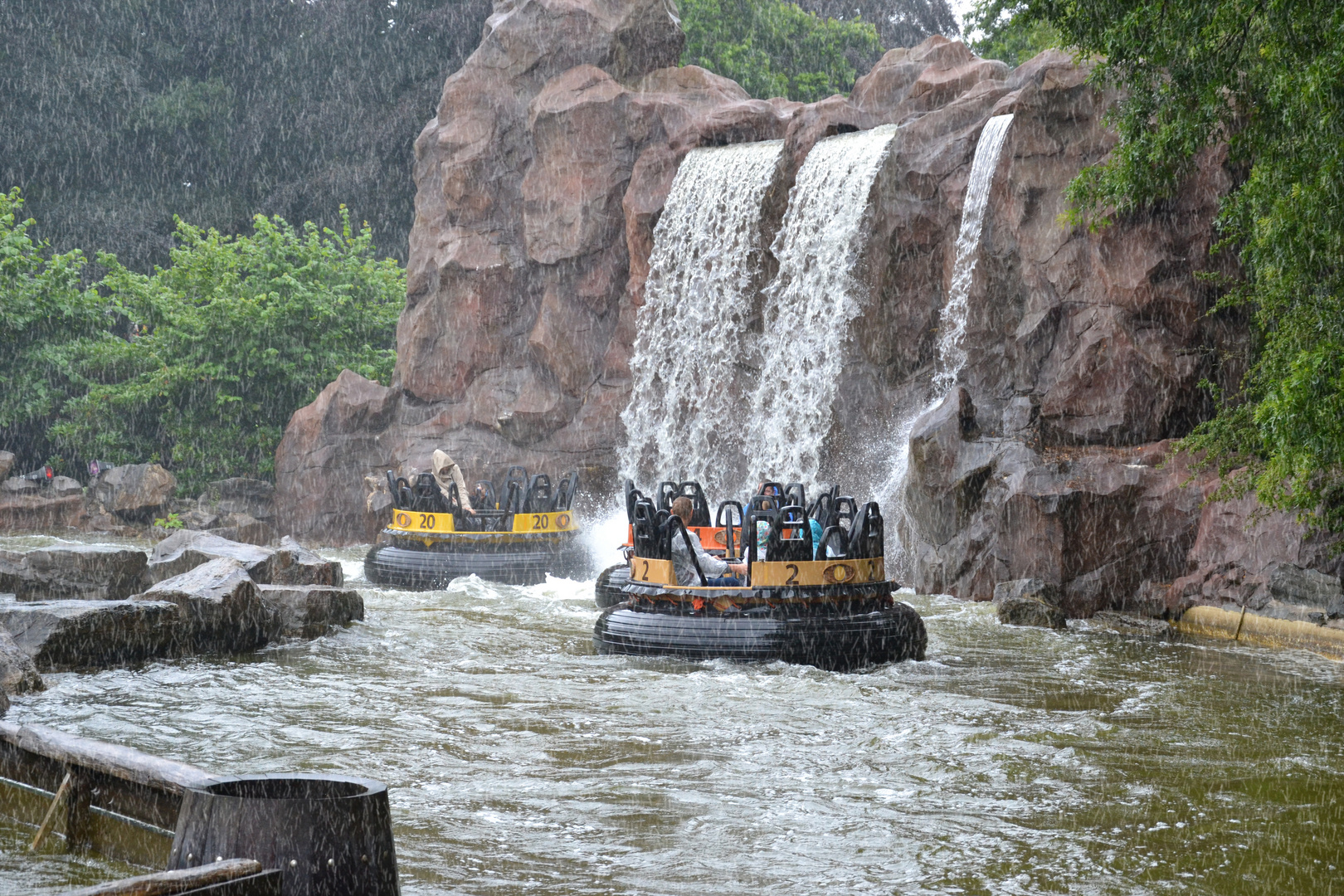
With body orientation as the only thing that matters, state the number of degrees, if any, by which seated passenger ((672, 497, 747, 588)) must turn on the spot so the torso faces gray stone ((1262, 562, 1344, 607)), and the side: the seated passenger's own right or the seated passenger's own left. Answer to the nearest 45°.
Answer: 0° — they already face it

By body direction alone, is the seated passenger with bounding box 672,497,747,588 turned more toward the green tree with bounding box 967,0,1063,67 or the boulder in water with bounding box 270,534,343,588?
the green tree

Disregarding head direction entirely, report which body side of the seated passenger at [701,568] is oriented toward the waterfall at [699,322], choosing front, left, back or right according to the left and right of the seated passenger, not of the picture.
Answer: left

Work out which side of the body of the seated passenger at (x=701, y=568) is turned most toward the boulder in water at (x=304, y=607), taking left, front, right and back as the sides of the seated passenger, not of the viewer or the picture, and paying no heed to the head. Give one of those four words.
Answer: back

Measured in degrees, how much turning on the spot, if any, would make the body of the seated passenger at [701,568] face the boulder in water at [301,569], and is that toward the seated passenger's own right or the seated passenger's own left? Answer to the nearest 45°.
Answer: approximately 135° to the seated passenger's own left

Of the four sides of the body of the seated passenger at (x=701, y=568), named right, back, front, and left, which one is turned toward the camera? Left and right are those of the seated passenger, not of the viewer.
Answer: right

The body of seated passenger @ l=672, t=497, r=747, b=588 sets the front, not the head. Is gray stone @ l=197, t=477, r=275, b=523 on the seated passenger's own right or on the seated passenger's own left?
on the seated passenger's own left

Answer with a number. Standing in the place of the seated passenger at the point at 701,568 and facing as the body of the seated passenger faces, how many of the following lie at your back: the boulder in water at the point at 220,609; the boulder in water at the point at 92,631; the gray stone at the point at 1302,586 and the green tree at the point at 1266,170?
2

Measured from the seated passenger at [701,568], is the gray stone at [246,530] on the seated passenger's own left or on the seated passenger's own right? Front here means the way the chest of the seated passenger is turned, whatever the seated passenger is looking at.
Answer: on the seated passenger's own left

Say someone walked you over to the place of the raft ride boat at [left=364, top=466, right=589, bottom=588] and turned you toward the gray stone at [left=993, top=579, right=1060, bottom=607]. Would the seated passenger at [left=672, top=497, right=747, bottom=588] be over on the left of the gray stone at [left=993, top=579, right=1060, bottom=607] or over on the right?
right

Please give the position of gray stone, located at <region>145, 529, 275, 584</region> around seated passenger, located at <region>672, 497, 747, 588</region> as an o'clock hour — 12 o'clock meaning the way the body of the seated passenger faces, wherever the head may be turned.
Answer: The gray stone is roughly at 7 o'clock from the seated passenger.

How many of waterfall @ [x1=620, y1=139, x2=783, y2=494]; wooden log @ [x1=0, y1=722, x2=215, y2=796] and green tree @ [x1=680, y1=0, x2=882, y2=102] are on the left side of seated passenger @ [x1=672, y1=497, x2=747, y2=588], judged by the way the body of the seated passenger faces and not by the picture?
2

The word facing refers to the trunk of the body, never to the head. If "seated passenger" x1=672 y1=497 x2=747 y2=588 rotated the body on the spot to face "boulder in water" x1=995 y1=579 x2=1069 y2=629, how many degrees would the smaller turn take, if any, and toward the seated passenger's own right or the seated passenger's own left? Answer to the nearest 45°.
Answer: approximately 45° to the seated passenger's own left
